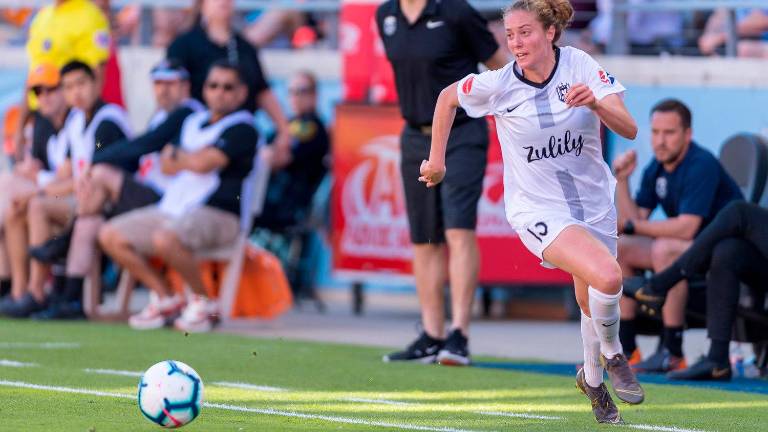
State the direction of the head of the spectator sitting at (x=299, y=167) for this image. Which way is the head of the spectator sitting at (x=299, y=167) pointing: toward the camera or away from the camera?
toward the camera

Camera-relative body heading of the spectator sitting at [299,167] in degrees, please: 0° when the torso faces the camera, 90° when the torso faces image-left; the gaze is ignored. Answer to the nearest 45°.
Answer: approximately 45°

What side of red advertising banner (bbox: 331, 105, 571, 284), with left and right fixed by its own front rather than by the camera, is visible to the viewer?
front

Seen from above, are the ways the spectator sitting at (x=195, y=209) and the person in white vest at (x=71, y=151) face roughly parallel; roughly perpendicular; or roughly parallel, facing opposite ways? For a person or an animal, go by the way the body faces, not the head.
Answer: roughly parallel

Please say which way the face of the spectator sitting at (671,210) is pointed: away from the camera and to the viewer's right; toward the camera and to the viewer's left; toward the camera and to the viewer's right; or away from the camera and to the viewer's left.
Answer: toward the camera and to the viewer's left

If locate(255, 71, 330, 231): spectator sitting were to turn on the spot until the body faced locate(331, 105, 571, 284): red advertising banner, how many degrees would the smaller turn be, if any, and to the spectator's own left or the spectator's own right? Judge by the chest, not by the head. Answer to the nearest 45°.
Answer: approximately 90° to the spectator's own left

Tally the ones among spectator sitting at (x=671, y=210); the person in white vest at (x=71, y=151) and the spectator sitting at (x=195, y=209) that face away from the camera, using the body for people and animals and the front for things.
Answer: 0
